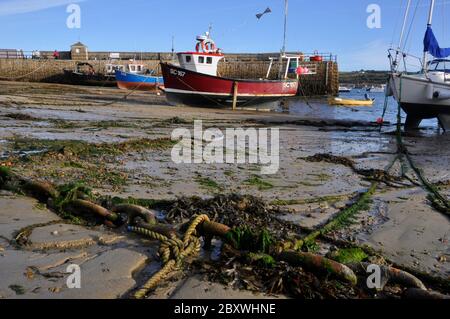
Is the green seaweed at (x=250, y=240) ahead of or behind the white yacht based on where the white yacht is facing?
ahead

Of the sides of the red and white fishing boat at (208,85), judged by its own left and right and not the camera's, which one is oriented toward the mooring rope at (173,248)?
left

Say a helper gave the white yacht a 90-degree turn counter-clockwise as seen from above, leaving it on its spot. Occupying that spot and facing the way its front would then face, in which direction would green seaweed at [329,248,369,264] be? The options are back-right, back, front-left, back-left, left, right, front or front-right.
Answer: front-right

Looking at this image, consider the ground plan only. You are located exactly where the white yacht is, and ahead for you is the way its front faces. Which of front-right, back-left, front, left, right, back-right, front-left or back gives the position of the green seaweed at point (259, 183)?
front-left

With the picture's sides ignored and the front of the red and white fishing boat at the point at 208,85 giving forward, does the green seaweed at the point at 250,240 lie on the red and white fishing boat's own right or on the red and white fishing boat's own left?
on the red and white fishing boat's own left

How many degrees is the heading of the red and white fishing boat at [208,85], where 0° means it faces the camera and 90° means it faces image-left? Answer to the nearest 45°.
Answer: approximately 90°

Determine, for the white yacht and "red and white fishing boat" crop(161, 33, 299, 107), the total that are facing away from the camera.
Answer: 0

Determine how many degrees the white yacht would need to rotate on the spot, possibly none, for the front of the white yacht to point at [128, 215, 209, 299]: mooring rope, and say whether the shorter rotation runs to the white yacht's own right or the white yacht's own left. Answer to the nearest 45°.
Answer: approximately 45° to the white yacht's own left

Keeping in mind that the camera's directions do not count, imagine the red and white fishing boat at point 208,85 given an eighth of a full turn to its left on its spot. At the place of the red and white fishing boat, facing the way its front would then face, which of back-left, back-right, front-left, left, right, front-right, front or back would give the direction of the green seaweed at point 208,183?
front-left

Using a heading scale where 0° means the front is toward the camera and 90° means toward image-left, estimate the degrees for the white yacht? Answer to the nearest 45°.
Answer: approximately 45°

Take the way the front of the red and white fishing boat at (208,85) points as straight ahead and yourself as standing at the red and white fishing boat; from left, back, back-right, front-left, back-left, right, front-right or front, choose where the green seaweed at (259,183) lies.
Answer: left
